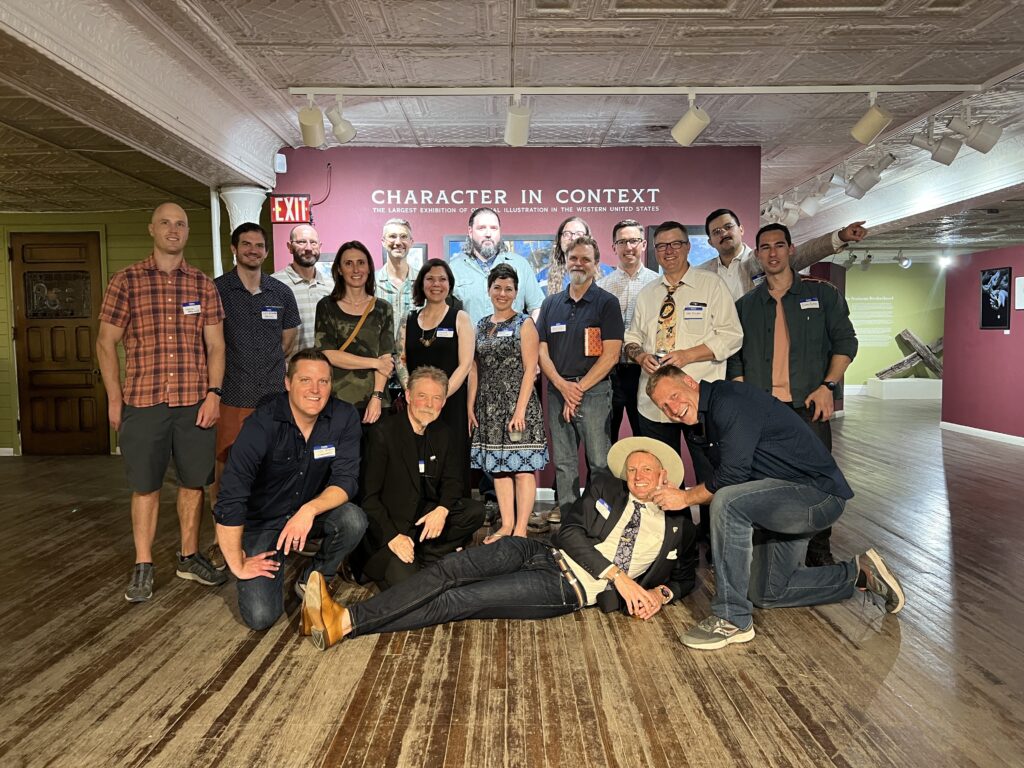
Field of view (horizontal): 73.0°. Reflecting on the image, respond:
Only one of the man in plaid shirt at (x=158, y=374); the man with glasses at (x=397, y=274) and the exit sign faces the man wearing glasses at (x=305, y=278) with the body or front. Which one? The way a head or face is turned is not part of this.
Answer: the exit sign

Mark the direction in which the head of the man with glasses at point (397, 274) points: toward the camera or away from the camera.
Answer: toward the camera

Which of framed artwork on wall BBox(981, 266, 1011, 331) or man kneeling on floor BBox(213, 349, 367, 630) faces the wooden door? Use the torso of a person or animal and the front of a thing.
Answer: the framed artwork on wall

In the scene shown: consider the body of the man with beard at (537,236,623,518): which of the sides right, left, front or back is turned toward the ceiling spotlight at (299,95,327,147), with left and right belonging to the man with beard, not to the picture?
right

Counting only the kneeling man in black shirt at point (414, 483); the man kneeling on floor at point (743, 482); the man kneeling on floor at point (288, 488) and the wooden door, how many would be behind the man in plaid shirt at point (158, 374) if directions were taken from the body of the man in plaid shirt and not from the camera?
1

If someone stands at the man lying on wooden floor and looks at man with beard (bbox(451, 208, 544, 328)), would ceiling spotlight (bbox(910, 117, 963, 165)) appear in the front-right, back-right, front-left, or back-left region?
front-right

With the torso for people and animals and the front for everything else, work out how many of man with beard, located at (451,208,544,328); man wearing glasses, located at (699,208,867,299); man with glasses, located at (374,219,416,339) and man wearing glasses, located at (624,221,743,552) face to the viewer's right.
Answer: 0

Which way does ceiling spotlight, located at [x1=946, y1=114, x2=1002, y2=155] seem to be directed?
to the viewer's right

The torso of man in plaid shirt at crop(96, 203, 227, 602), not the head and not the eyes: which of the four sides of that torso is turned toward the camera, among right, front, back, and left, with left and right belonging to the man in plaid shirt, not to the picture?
front

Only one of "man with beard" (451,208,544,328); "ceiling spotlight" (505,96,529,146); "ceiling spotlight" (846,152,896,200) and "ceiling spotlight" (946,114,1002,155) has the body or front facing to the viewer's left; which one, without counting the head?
"ceiling spotlight" (846,152,896,200)

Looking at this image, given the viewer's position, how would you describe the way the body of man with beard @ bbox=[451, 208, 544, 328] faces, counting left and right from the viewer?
facing the viewer

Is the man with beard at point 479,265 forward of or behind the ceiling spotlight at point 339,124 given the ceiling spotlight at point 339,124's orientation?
forward

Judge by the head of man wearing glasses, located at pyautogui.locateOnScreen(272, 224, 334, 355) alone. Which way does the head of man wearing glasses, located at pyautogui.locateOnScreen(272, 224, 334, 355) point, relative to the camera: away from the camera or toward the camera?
toward the camera

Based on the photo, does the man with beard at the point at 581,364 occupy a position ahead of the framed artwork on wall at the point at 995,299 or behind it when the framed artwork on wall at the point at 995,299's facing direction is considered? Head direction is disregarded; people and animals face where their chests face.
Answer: ahead

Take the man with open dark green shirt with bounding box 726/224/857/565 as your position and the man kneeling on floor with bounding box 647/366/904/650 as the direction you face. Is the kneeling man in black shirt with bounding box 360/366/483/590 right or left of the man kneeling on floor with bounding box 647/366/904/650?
right

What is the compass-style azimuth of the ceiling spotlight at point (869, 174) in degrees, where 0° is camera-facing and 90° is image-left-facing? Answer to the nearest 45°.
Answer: approximately 90°

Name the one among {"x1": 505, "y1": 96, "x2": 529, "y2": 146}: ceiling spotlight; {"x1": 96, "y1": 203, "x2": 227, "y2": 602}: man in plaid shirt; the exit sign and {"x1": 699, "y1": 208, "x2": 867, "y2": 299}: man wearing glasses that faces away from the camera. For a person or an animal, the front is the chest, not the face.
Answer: the ceiling spotlight

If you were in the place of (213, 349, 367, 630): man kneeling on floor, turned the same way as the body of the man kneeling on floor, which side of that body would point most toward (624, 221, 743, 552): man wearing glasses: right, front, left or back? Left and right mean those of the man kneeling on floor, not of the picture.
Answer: left

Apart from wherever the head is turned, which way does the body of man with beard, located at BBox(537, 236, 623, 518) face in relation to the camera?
toward the camera

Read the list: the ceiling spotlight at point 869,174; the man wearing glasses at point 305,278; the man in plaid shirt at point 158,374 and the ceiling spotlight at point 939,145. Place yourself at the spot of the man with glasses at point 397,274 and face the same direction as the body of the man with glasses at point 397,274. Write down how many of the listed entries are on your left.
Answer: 2
